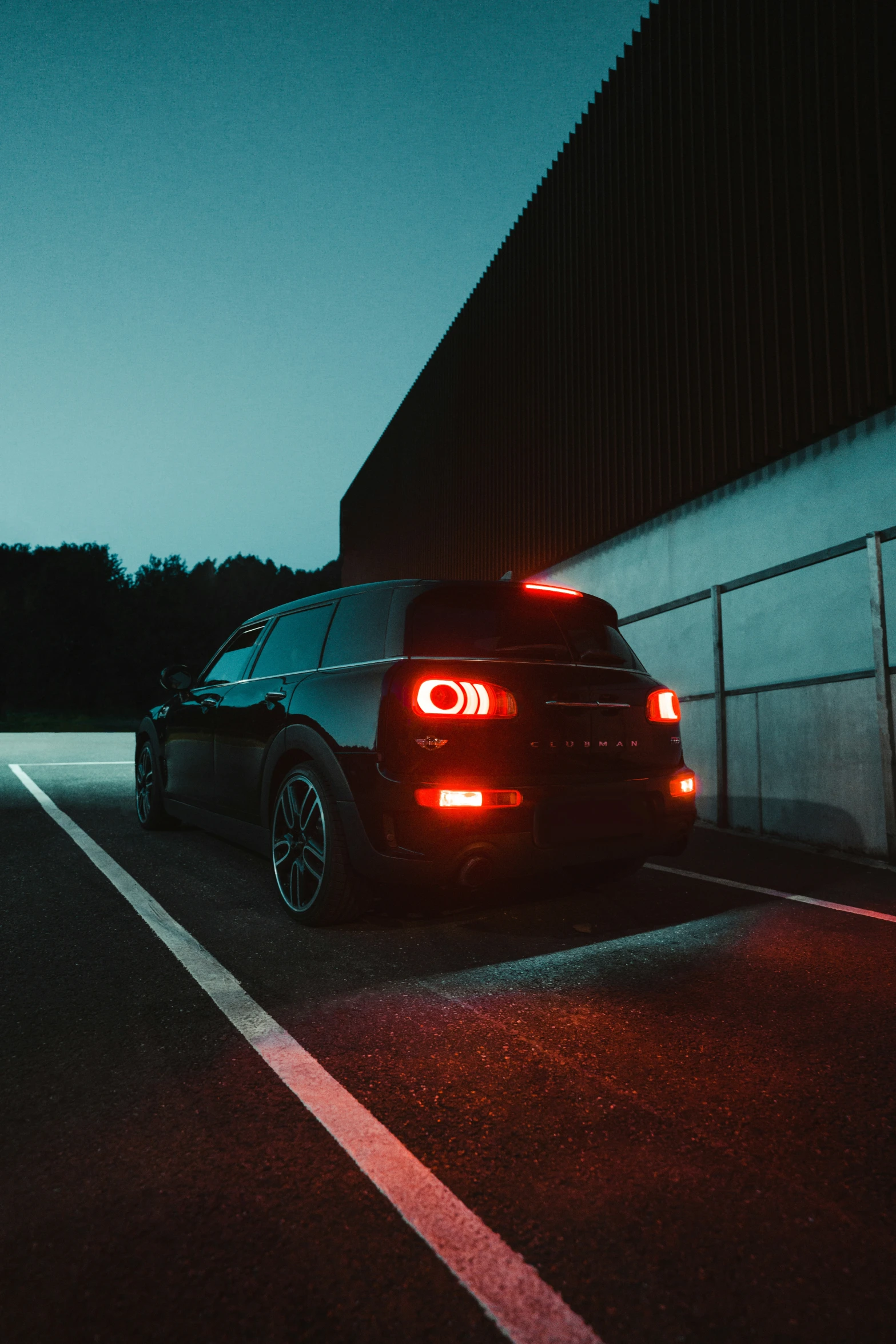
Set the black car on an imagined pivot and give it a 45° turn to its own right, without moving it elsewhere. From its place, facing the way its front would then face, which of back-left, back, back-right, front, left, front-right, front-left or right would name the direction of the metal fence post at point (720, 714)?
front-right

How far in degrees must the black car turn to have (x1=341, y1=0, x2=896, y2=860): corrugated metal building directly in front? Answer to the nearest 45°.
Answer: approximately 90° to its right

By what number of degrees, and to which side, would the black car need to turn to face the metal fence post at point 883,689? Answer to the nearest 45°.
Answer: approximately 90° to its right

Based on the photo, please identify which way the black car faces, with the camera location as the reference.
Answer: facing away from the viewer and to the left of the viewer
